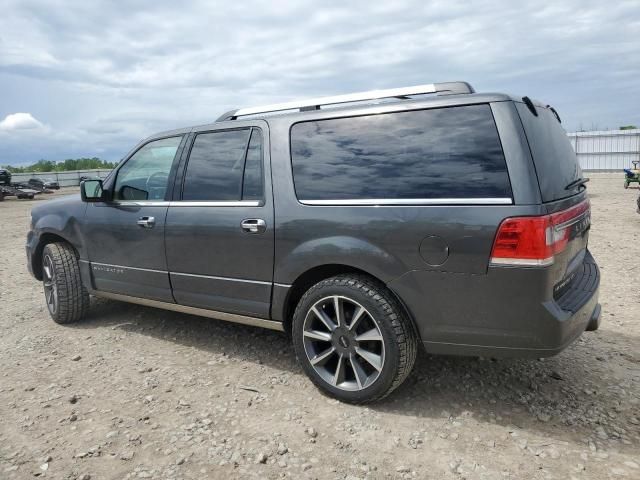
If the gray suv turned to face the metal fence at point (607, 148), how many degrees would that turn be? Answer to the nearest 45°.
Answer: approximately 90° to its right

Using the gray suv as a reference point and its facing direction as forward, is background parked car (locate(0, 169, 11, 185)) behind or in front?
in front

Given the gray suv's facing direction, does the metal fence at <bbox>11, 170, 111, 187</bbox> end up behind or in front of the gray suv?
in front

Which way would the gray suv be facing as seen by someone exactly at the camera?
facing away from the viewer and to the left of the viewer

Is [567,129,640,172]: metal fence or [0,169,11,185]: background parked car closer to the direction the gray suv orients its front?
the background parked car
